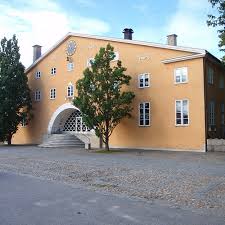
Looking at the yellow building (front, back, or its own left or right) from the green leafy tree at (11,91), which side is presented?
right

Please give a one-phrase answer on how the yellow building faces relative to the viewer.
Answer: facing the viewer and to the left of the viewer
